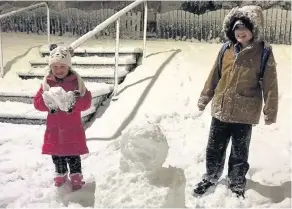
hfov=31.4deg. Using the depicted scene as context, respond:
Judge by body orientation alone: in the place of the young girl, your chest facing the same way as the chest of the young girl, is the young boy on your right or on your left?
on your left

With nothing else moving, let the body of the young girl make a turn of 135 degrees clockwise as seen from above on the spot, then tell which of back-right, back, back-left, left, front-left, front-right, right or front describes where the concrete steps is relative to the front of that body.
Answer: front-right

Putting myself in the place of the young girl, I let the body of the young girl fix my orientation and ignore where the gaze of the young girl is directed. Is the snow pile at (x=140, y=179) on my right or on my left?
on my left

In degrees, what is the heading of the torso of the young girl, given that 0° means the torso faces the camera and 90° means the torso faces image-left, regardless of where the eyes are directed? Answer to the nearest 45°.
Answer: approximately 0°
